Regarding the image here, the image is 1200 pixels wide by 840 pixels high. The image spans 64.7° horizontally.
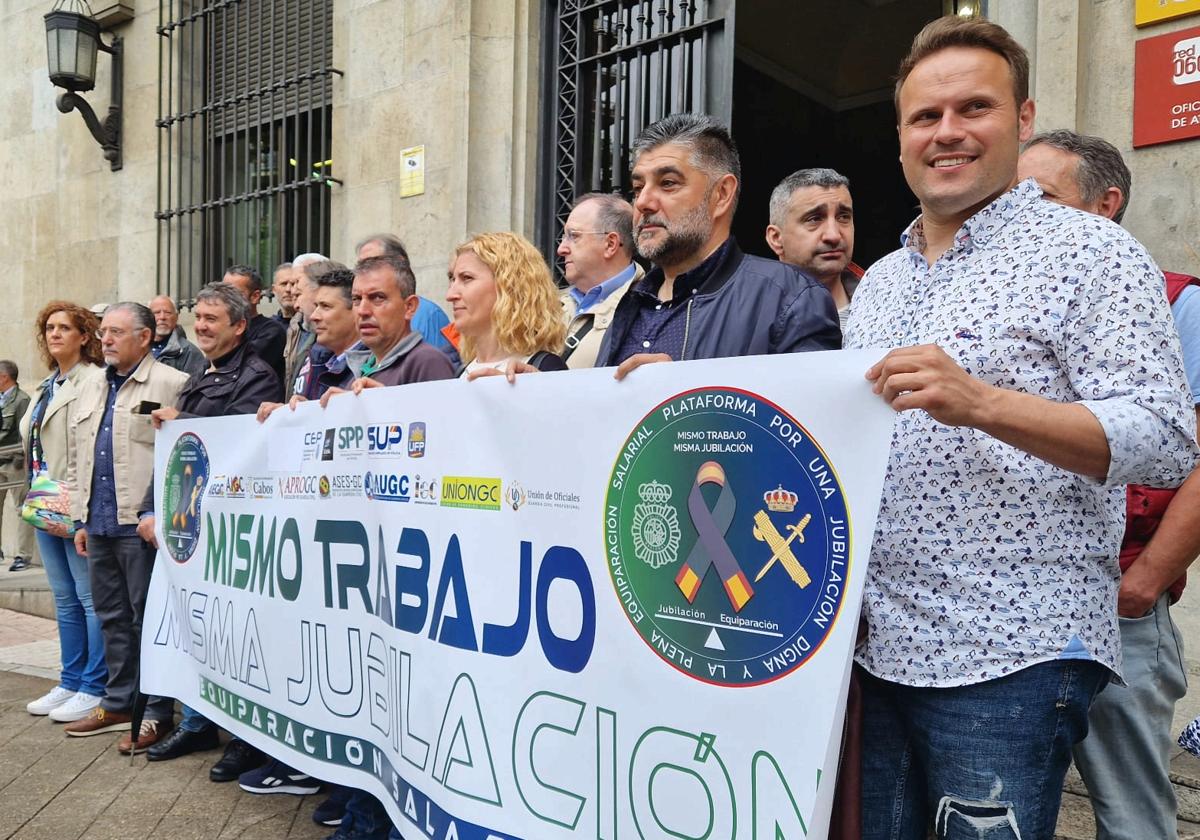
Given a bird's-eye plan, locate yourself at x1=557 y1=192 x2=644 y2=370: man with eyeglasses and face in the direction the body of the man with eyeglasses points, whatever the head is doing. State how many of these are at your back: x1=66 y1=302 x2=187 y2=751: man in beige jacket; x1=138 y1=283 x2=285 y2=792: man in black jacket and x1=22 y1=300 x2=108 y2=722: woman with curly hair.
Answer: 0

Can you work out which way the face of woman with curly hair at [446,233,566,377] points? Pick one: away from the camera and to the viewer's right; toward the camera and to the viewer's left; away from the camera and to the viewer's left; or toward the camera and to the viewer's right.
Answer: toward the camera and to the viewer's left

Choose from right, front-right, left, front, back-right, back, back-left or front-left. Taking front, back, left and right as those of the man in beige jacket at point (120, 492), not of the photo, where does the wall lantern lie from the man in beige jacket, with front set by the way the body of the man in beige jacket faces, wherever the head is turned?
back-right

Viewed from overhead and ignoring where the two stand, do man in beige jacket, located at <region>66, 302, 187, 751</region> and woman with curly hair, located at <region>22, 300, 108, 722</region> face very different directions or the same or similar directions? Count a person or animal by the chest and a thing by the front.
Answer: same or similar directions

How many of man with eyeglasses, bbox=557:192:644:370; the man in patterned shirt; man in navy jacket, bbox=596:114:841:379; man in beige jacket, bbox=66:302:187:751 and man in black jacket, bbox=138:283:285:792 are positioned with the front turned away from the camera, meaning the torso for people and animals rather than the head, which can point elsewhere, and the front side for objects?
0

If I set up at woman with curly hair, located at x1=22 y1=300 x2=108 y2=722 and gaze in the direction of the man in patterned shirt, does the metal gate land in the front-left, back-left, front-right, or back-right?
front-left

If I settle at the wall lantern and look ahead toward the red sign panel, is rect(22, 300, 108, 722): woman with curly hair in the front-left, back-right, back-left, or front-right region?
front-right

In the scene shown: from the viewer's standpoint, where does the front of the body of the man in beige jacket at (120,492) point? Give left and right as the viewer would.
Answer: facing the viewer and to the left of the viewer

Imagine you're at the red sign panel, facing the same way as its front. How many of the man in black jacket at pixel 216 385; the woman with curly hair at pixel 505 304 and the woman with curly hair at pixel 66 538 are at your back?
0

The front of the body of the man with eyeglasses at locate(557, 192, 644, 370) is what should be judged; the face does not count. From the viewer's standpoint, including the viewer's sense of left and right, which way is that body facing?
facing to the left of the viewer

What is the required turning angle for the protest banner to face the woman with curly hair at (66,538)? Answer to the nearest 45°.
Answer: approximately 90° to its right

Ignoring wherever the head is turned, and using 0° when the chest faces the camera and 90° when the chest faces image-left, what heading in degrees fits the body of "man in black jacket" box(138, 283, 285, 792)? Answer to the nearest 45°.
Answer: approximately 45°

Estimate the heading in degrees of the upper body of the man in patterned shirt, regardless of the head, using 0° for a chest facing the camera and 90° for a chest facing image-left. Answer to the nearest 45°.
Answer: approximately 45°

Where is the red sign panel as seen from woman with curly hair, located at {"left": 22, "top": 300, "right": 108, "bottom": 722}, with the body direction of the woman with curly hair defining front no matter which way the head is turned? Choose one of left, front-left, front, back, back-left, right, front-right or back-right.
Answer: left

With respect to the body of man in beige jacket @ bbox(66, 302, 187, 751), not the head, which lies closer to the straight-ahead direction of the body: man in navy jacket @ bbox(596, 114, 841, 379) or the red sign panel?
the man in navy jacket

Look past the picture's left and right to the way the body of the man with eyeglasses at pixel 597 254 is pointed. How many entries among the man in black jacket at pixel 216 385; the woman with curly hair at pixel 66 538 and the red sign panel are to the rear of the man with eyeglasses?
1

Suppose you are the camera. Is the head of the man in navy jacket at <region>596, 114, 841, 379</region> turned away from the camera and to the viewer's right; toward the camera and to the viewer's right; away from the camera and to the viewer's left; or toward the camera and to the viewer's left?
toward the camera and to the viewer's left

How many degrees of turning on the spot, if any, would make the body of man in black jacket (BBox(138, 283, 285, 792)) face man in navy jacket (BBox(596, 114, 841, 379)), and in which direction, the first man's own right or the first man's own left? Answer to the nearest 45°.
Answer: approximately 90° to the first man's own left
